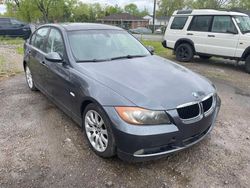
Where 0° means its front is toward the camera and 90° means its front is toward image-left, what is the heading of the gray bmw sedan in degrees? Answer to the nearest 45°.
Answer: approximately 315°

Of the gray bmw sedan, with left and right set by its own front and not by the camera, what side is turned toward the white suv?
left
